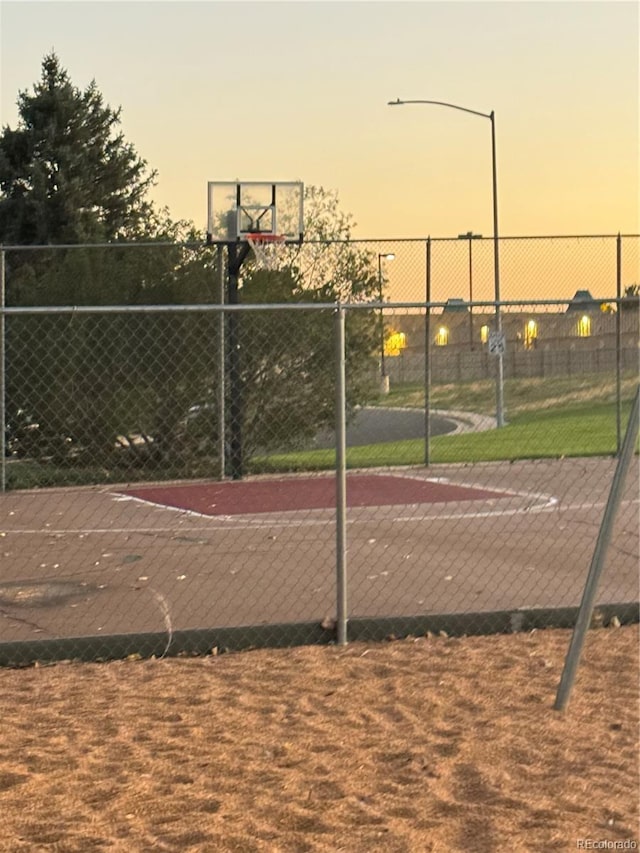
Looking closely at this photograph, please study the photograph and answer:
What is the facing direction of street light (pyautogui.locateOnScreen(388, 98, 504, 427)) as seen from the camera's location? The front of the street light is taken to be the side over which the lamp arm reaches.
facing to the left of the viewer

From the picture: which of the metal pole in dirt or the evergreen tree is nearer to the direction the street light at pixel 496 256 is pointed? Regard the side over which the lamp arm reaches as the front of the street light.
the evergreen tree

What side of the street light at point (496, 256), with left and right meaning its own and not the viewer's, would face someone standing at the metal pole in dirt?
left

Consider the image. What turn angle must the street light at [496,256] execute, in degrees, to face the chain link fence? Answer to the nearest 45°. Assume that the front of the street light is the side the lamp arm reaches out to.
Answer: approximately 90° to its left
